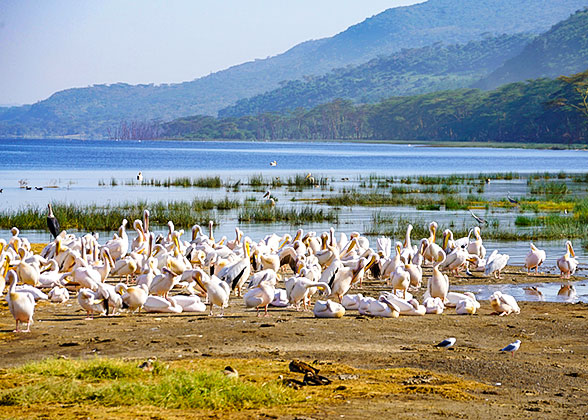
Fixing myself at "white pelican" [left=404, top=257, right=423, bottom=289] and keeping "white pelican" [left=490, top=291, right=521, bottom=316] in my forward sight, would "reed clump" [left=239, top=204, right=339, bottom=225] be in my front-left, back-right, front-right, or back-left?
back-left

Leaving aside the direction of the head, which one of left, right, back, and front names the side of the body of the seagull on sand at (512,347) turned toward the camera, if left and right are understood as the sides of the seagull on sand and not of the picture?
right

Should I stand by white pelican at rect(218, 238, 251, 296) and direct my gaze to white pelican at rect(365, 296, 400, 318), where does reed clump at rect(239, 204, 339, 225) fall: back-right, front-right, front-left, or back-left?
back-left

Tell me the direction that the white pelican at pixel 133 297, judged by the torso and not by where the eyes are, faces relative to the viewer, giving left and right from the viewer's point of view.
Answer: facing the viewer and to the left of the viewer

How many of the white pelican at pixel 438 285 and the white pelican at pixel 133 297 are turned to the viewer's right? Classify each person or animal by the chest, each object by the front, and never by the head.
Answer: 0

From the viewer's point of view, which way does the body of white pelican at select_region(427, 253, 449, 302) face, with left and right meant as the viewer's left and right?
facing the viewer
